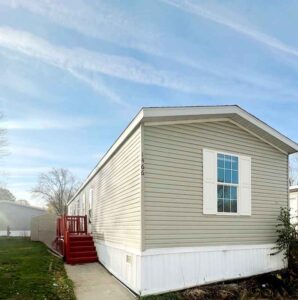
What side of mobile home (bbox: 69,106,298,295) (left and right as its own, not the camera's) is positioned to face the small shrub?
left
